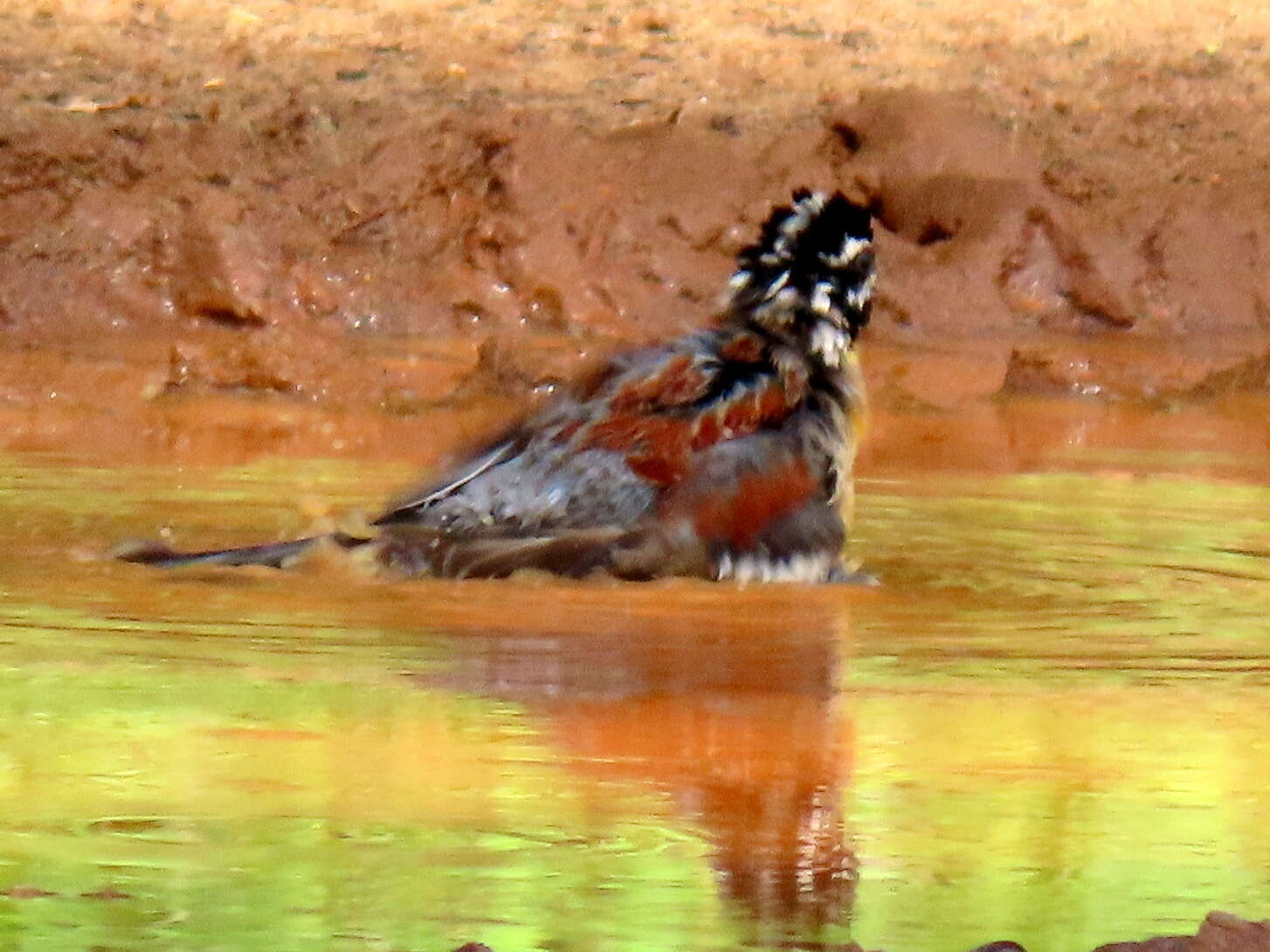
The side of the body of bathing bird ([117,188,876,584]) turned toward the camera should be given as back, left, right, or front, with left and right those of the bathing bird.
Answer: right
